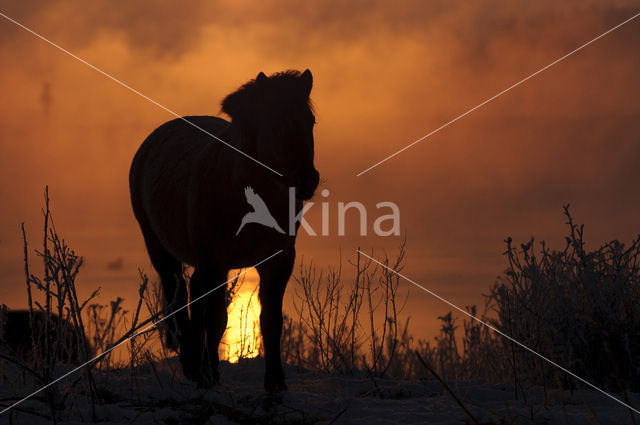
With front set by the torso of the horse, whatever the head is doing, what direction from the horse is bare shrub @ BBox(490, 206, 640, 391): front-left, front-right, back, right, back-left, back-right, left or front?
front-left

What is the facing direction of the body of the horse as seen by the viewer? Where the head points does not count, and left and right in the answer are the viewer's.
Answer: facing the viewer and to the right of the viewer
